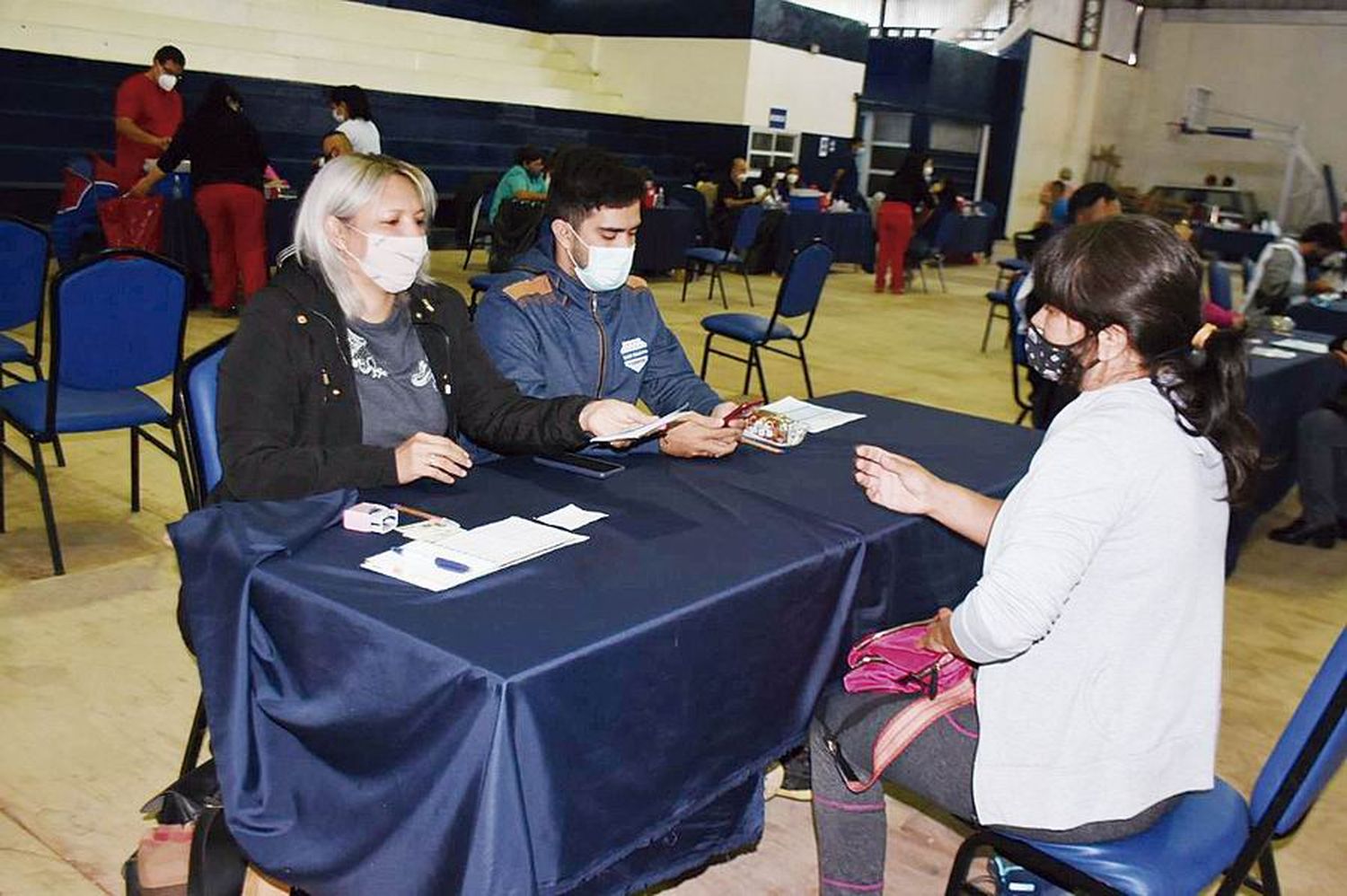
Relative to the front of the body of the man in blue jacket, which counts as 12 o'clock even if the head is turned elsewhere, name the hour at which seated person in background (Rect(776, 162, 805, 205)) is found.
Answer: The seated person in background is roughly at 8 o'clock from the man in blue jacket.

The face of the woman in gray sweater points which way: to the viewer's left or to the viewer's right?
to the viewer's left

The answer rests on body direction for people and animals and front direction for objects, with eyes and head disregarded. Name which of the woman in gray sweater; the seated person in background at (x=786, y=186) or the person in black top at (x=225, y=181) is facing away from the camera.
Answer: the person in black top

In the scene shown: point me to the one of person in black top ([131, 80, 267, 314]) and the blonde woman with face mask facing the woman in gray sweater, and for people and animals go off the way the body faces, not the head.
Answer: the blonde woman with face mask

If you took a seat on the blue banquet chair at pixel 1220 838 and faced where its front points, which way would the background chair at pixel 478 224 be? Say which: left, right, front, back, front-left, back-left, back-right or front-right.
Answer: front-right

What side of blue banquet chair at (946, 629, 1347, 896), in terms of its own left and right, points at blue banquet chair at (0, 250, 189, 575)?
front

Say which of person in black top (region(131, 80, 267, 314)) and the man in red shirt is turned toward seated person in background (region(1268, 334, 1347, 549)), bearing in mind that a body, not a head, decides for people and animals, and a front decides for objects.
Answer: the man in red shirt

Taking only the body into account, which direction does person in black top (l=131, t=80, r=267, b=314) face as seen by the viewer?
away from the camera

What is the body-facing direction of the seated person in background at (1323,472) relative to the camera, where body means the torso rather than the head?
to the viewer's left

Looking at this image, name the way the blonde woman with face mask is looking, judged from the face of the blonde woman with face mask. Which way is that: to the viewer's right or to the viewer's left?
to the viewer's right

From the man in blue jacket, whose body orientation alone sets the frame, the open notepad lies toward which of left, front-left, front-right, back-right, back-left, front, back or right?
front-right

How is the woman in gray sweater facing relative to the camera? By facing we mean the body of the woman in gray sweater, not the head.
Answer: to the viewer's left

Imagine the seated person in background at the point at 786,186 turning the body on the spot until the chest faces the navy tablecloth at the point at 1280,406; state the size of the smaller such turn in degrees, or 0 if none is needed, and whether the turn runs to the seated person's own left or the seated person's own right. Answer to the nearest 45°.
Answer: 0° — they already face it

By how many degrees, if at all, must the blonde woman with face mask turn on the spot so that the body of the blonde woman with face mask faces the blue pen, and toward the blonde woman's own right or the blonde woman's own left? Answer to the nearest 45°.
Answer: approximately 45° to the blonde woman's own right
